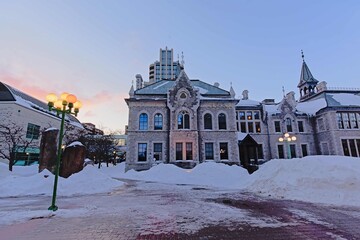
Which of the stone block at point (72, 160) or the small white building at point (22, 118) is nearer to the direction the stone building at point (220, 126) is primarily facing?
the stone block

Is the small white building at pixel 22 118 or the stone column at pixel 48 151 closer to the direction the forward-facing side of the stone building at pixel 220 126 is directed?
the stone column

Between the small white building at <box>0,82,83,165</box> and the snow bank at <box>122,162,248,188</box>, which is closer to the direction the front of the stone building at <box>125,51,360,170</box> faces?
the snow bank

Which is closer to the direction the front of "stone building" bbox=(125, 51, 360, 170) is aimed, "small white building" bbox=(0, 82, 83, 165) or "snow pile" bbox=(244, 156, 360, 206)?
the snow pile

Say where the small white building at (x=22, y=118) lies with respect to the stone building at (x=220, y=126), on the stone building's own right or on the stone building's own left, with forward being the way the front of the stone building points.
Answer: on the stone building's own right

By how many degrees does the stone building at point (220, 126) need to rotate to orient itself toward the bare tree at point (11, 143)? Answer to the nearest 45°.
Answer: approximately 45° to its right

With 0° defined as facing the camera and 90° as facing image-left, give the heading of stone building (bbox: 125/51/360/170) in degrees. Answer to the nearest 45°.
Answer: approximately 0°

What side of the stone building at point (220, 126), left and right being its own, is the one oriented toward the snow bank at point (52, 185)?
front

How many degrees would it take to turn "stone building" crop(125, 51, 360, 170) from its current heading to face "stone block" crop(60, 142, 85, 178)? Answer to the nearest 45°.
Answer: approximately 45° to its right

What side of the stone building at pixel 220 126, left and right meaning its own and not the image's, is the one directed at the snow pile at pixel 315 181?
front
